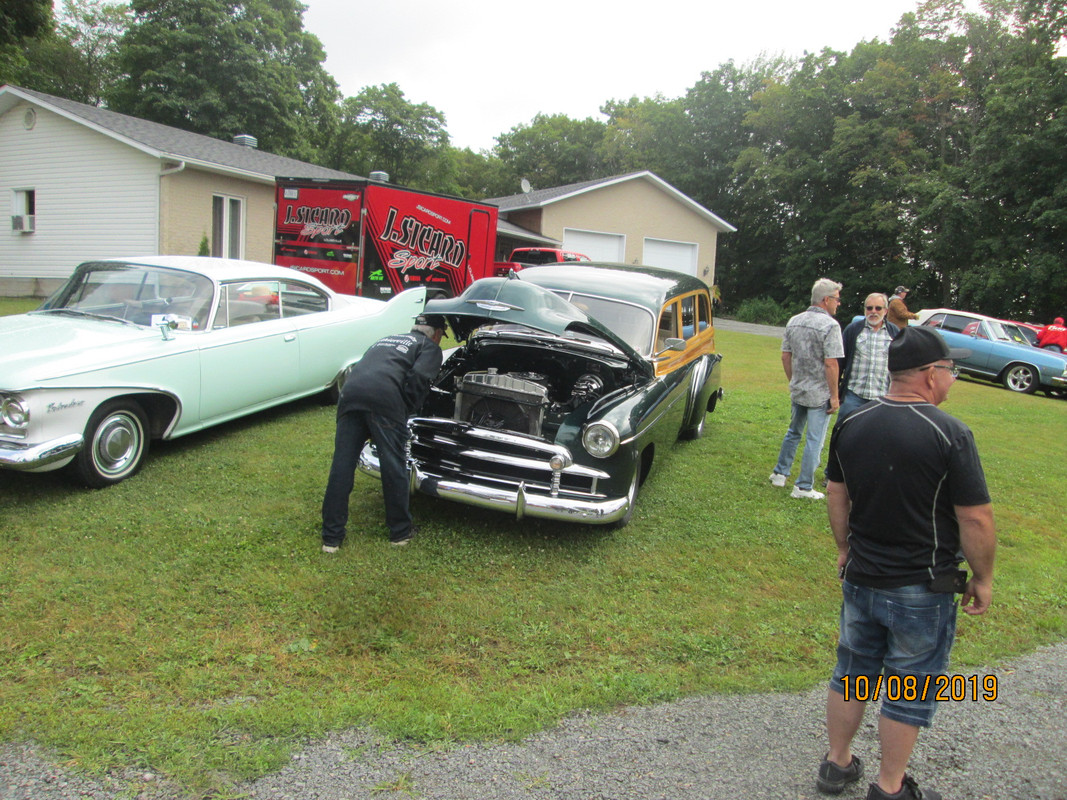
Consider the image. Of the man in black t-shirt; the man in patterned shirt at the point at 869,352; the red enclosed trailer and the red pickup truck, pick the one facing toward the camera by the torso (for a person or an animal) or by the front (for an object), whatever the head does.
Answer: the man in patterned shirt

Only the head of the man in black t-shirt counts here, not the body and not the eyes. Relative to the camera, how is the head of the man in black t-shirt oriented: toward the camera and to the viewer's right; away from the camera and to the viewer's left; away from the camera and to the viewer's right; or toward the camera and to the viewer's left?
away from the camera and to the viewer's right

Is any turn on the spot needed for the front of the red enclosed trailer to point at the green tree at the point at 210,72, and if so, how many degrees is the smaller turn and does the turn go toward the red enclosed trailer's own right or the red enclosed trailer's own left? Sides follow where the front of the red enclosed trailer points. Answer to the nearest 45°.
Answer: approximately 45° to the red enclosed trailer's own left

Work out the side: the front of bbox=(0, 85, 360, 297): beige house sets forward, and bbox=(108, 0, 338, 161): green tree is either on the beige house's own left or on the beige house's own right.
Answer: on the beige house's own left

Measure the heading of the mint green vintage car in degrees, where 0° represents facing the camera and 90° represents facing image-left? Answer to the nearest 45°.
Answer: approximately 45°

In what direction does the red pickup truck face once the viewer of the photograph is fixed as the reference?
facing away from the viewer and to the right of the viewer

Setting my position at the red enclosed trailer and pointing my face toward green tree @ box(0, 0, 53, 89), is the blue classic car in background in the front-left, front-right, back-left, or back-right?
back-right

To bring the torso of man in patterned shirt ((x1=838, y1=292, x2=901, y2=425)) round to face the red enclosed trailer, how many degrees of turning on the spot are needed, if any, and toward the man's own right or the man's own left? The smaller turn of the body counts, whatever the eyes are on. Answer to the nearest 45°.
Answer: approximately 135° to the man's own right
